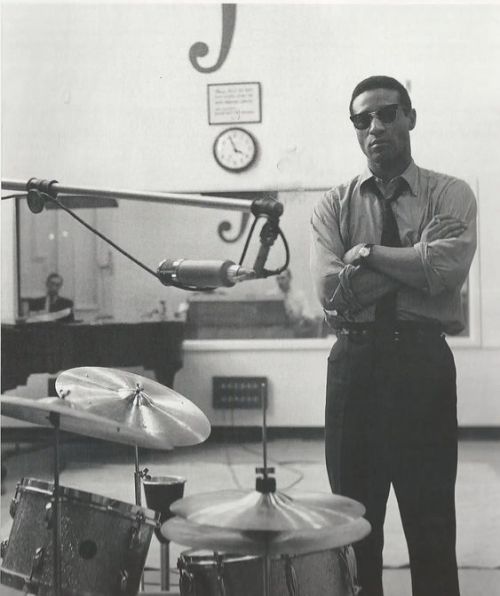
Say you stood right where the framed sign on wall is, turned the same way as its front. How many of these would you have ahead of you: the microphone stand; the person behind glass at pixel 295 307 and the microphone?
2

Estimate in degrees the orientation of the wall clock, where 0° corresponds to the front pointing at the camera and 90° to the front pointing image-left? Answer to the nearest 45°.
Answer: approximately 0°

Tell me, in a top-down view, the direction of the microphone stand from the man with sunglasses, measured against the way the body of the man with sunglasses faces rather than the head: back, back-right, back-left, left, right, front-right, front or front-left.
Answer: front-right

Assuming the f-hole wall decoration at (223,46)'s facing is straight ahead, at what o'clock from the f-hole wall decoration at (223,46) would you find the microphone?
The microphone is roughly at 12 o'clock from the f-hole wall decoration.

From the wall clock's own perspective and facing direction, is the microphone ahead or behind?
ahead

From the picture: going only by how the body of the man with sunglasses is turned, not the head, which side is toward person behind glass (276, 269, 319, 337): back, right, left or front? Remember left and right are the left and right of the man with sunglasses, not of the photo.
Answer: back
